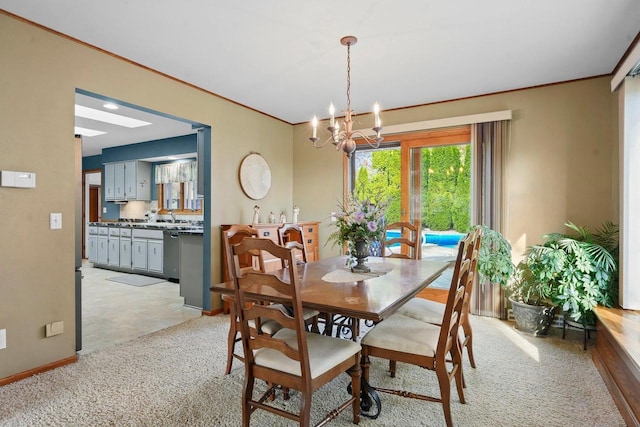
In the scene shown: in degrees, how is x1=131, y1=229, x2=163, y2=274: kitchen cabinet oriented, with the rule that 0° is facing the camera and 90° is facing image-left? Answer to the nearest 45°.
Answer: approximately 45°

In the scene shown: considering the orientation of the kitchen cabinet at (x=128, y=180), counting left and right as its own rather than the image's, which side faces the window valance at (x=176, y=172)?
left

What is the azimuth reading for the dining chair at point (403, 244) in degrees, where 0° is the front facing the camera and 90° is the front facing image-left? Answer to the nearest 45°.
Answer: approximately 45°

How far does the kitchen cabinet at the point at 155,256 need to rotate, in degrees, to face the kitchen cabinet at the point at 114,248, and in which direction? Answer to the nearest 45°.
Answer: approximately 90° to its right

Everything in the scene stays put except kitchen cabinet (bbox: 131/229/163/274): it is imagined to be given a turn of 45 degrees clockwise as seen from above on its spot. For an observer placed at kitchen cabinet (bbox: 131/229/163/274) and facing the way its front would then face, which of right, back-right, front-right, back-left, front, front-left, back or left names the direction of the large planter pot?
back-left

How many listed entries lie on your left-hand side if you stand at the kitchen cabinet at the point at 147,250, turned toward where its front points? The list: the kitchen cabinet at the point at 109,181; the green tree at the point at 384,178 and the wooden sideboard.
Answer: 2

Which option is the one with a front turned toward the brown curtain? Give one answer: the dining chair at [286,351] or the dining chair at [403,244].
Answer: the dining chair at [286,351]

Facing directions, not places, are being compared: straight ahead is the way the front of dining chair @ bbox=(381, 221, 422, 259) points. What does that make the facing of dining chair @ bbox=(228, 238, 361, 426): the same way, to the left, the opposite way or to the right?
the opposite way

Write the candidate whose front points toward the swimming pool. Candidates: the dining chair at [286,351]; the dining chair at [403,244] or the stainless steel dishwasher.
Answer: the dining chair at [286,351]

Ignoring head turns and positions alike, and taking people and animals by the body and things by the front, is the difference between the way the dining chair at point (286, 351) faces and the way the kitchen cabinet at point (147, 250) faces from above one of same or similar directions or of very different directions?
very different directions

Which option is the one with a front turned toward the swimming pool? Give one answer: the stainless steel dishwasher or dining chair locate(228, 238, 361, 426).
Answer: the dining chair

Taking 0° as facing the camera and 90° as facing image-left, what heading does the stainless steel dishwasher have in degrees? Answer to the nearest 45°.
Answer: approximately 45°

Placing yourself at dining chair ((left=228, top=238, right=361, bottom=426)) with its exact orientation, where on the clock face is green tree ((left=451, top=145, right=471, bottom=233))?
The green tree is roughly at 12 o'clock from the dining chair.
